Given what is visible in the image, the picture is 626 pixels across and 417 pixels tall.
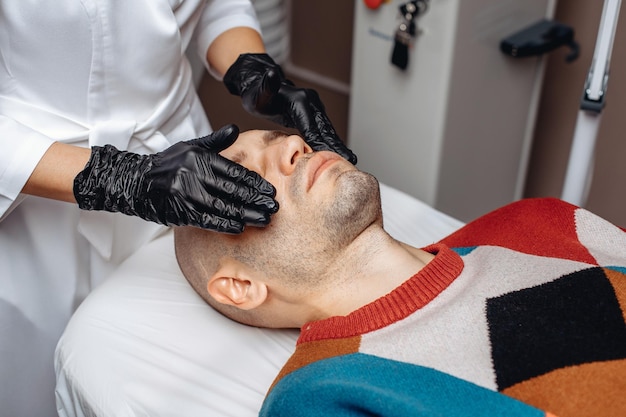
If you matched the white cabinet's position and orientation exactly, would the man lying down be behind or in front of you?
in front

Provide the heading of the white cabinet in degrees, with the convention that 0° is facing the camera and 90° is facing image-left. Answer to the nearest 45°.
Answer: approximately 45°
